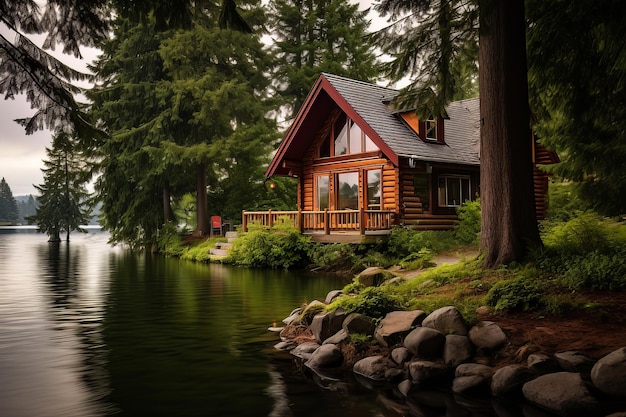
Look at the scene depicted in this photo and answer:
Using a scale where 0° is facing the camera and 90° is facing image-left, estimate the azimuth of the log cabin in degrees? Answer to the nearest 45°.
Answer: approximately 45°

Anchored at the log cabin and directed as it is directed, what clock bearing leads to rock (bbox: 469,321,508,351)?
The rock is roughly at 10 o'clock from the log cabin.

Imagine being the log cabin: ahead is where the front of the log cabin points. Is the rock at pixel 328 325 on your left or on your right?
on your left

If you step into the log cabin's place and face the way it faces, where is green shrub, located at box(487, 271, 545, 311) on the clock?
The green shrub is roughly at 10 o'clock from the log cabin.

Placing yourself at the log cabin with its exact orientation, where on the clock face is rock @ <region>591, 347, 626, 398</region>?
The rock is roughly at 10 o'clock from the log cabin.

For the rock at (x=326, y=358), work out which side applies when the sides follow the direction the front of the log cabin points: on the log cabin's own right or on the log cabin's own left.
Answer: on the log cabin's own left

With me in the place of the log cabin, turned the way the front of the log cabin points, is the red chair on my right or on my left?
on my right

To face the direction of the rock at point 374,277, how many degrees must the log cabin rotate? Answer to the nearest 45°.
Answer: approximately 45° to its left

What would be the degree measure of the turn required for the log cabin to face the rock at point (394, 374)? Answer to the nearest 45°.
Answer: approximately 45° to its left
